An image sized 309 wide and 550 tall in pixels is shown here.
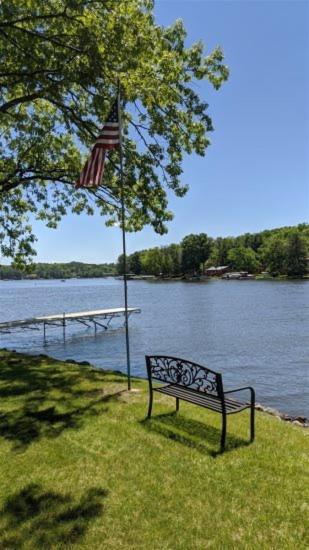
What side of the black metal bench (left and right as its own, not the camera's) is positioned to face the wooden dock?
left

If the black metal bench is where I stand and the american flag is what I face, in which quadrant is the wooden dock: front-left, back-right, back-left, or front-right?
front-right

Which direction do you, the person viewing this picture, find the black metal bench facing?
facing away from the viewer and to the right of the viewer
